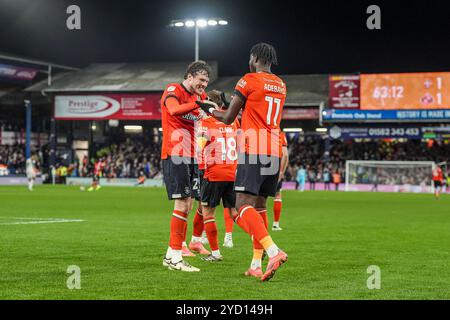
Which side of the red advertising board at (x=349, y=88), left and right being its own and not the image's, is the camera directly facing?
front

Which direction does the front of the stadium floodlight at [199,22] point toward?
toward the camera

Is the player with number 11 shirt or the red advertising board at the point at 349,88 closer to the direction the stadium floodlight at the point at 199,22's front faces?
the player with number 11 shirt

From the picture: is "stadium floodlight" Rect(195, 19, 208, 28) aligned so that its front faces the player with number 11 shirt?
yes

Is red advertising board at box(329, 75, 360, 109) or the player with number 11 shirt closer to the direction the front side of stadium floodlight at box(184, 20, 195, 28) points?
the player with number 11 shirt

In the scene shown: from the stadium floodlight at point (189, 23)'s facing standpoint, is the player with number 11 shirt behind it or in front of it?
in front

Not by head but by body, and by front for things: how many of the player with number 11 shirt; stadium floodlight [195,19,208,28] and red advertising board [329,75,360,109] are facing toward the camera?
2

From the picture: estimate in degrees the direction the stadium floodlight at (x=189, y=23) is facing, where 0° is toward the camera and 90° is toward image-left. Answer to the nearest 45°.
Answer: approximately 0°

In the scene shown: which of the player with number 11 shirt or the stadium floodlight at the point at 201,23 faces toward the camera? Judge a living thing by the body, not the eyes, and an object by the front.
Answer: the stadium floodlight

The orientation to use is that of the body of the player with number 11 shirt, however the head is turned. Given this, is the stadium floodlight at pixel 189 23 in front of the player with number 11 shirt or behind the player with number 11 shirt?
in front

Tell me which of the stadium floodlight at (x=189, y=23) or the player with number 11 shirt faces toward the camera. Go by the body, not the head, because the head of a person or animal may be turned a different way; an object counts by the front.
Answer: the stadium floodlight

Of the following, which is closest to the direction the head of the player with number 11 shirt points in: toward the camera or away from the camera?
away from the camera

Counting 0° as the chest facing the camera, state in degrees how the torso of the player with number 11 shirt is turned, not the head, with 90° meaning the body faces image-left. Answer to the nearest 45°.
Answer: approximately 135°

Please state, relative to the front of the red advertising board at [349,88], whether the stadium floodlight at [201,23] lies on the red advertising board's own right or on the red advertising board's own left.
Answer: on the red advertising board's own right

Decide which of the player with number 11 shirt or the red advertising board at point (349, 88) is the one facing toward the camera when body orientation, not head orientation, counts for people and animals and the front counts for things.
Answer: the red advertising board
